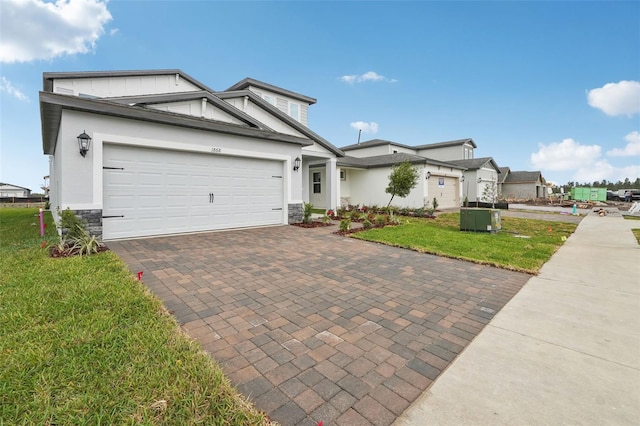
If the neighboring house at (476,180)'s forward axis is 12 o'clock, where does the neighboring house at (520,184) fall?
the neighboring house at (520,184) is roughly at 8 o'clock from the neighboring house at (476,180).

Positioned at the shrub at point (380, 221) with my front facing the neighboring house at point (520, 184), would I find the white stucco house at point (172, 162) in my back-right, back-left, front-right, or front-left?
back-left

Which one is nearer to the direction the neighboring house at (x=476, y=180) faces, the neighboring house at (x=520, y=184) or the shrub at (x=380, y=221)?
the shrub

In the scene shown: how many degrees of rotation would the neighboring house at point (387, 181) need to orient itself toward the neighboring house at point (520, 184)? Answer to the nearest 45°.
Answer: approximately 90° to its left

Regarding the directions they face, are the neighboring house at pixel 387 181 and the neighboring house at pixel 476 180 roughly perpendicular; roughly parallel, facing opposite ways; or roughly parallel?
roughly parallel

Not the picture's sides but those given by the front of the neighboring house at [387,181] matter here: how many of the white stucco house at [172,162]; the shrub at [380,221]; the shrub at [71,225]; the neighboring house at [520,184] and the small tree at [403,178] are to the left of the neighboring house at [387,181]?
1

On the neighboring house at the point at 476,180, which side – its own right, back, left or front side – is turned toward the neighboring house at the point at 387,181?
right

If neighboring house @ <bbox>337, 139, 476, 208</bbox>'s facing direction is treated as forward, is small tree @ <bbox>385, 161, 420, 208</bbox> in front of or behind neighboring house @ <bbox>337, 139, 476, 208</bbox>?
in front

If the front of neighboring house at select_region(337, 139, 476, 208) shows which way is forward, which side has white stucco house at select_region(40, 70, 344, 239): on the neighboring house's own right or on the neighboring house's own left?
on the neighboring house's own right

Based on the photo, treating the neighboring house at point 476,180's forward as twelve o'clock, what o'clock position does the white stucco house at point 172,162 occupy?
The white stucco house is roughly at 2 o'clock from the neighboring house.

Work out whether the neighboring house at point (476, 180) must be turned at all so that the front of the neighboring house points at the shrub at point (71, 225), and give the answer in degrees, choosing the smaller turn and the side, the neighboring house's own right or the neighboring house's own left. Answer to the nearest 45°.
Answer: approximately 45° to the neighboring house's own right

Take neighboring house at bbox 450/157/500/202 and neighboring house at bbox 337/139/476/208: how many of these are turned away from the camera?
0

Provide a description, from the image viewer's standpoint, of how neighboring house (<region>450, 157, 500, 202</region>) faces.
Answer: facing the viewer and to the right of the viewer

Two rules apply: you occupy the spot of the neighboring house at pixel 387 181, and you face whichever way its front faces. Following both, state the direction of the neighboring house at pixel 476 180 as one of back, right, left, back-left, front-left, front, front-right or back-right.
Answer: left

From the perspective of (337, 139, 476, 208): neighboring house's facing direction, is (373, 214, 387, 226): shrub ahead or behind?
ahead
